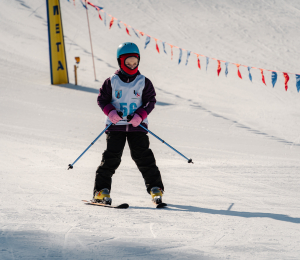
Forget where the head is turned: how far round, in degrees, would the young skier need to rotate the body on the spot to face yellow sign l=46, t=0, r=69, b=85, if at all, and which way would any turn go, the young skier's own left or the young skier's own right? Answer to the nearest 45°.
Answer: approximately 180°

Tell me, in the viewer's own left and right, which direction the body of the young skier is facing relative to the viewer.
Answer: facing the viewer
